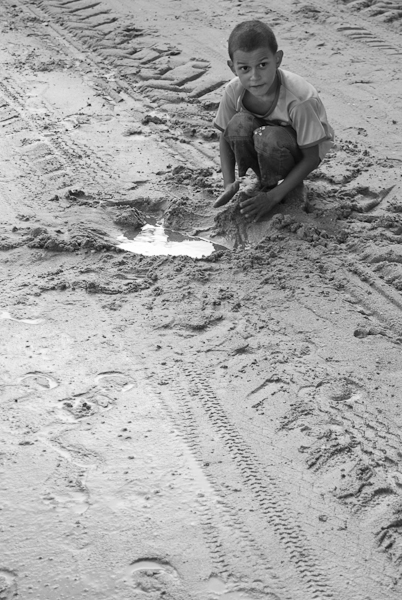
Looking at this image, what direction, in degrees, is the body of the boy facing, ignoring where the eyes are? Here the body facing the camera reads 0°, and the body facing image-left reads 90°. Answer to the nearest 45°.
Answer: approximately 45°
